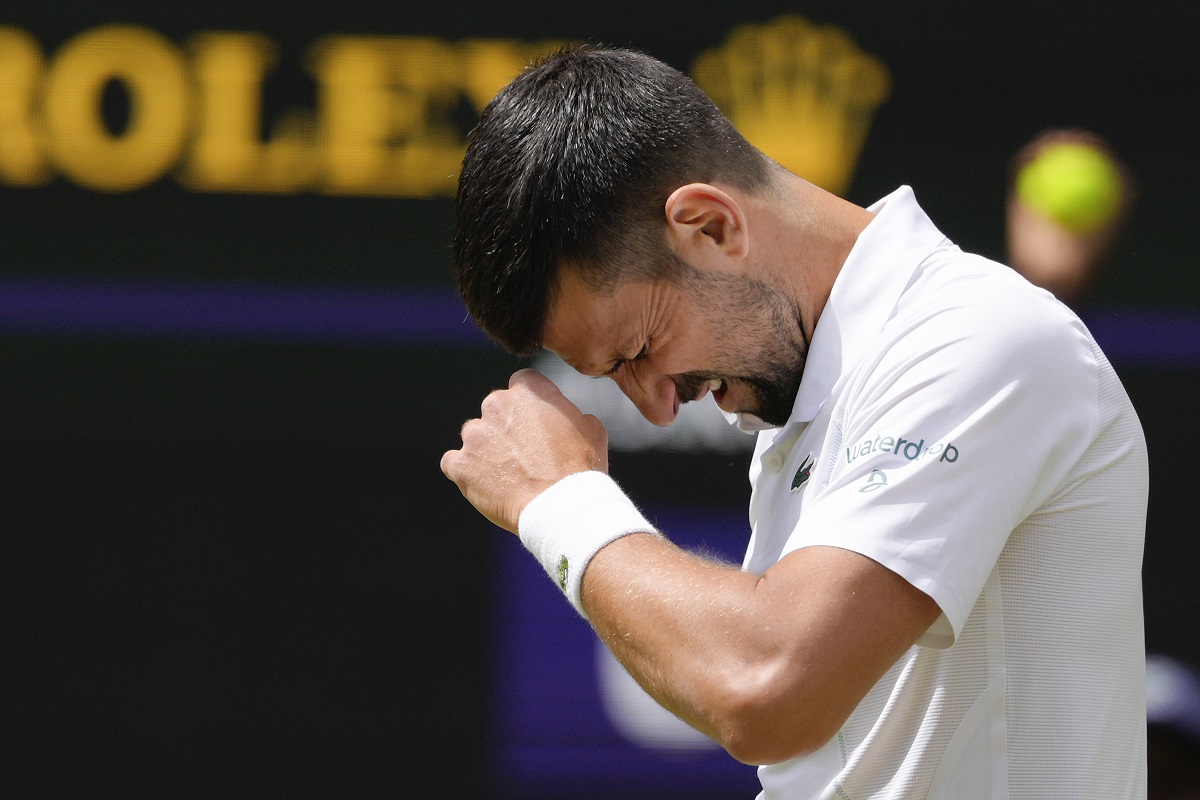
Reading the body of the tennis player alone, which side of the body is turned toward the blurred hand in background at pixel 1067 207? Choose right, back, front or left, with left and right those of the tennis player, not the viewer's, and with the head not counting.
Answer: right

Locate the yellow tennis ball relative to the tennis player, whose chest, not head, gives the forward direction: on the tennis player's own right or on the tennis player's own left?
on the tennis player's own right

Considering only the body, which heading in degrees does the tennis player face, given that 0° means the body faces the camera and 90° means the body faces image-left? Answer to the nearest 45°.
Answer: approximately 90°

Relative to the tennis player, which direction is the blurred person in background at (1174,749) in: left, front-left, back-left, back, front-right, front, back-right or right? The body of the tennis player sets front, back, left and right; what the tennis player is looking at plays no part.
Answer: back-right

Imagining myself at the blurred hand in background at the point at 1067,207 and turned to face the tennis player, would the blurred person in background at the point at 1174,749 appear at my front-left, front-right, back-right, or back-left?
front-left
